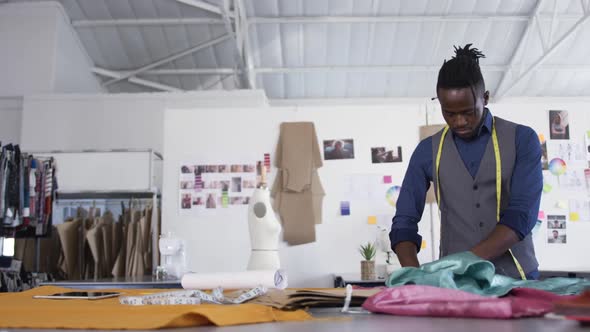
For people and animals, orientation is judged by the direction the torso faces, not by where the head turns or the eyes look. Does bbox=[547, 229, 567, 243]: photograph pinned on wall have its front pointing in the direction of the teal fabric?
yes

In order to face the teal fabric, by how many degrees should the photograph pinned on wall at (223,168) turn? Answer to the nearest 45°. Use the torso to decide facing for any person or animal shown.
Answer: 0° — it already faces it

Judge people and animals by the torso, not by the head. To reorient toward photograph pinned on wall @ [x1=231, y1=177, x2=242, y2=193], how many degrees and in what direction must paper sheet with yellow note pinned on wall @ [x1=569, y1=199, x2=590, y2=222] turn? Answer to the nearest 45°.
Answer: approximately 90° to its right

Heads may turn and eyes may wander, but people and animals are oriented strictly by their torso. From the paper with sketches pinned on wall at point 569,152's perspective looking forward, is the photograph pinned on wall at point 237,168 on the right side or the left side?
on its right

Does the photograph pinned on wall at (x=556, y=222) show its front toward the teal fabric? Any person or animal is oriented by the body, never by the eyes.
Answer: yes
